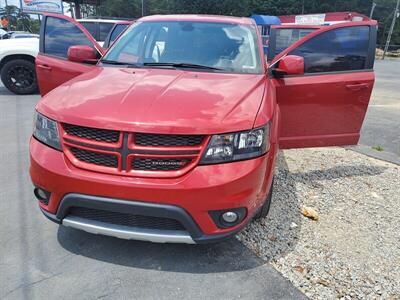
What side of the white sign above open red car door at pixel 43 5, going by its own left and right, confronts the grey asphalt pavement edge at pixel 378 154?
front

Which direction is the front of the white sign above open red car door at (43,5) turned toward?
toward the camera

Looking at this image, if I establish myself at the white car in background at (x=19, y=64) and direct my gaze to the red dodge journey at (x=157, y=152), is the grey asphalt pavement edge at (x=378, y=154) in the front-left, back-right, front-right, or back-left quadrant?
front-left

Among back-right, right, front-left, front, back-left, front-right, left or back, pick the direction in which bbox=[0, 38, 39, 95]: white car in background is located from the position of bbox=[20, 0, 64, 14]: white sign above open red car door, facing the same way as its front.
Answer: front

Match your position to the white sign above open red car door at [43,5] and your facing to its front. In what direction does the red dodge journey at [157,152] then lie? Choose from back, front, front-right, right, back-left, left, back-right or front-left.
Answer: front
